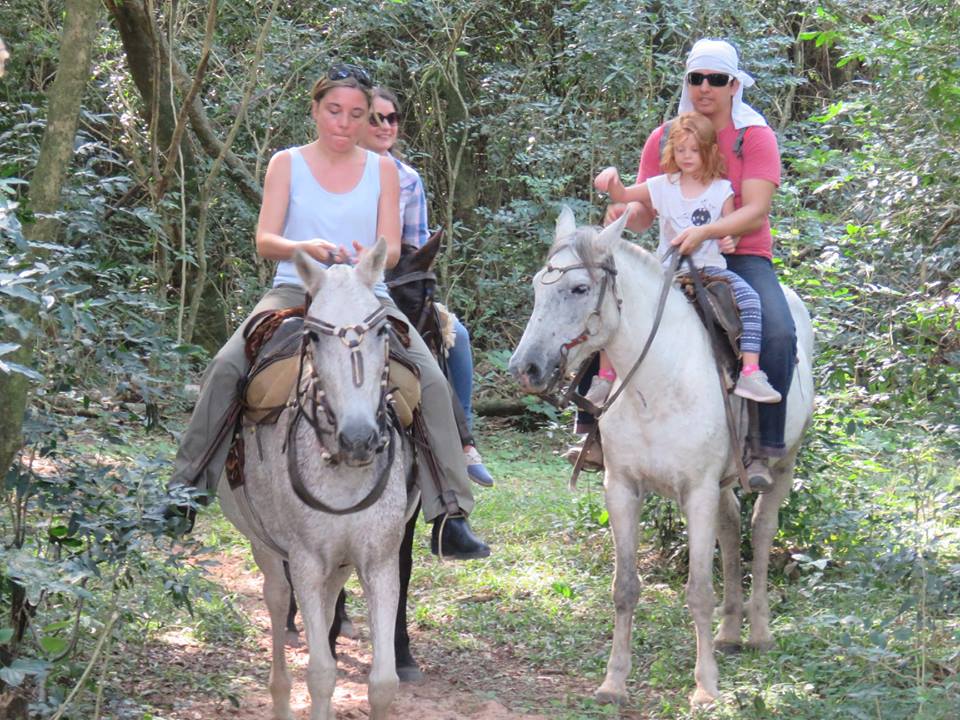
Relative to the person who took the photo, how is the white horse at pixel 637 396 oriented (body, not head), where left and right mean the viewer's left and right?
facing the viewer and to the left of the viewer

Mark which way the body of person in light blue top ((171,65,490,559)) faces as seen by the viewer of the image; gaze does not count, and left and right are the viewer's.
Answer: facing the viewer

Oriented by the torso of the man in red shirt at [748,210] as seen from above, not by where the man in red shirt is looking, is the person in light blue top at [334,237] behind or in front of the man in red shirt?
in front

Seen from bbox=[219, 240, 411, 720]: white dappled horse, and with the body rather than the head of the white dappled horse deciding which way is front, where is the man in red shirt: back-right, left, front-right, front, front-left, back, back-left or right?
back-left

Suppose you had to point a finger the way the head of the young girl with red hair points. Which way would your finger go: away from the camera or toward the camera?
toward the camera

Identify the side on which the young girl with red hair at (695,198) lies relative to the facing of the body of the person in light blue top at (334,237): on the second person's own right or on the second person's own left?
on the second person's own left

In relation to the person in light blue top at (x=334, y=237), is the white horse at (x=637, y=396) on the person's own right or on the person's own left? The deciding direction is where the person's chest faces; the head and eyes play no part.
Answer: on the person's own left

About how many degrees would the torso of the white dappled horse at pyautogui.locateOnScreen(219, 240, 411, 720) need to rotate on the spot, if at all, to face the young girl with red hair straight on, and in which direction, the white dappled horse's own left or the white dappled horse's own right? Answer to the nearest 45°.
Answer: approximately 135° to the white dappled horse's own left

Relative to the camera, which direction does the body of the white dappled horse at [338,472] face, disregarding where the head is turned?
toward the camera

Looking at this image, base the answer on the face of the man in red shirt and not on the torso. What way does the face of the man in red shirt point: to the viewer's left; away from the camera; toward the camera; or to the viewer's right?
toward the camera
